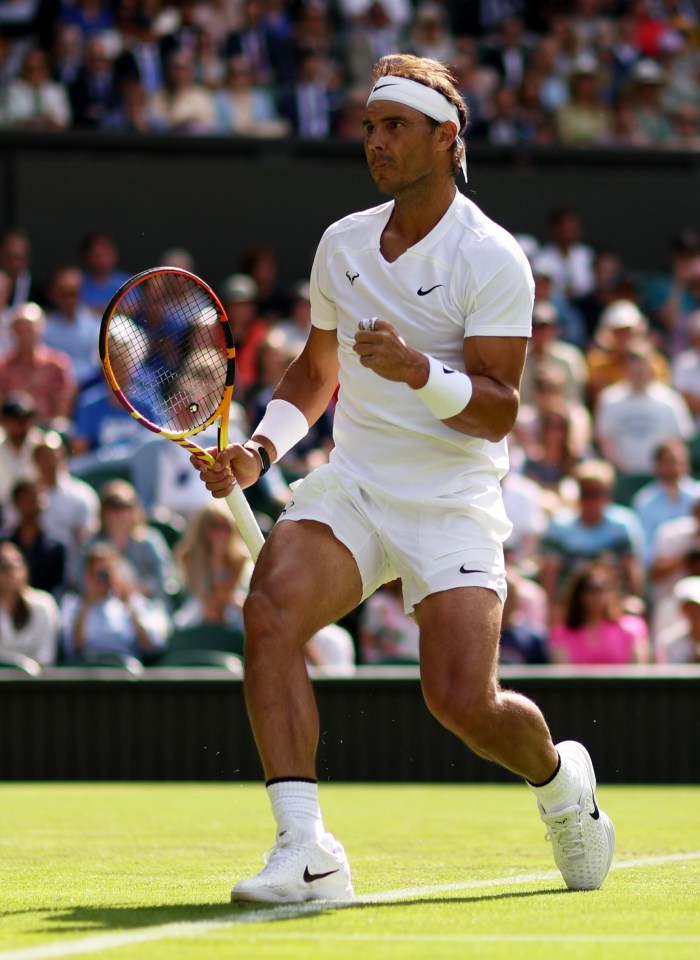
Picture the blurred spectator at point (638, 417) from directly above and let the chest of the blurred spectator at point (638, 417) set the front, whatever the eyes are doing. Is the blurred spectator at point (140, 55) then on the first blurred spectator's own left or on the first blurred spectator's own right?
on the first blurred spectator's own right

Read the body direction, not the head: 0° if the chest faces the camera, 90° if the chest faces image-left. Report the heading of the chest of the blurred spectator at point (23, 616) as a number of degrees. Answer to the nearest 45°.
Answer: approximately 0°

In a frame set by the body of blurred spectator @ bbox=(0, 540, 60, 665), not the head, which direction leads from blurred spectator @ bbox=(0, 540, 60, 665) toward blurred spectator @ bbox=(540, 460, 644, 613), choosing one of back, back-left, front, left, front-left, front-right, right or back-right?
left

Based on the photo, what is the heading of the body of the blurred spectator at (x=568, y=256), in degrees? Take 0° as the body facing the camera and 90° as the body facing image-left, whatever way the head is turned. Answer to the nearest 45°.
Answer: approximately 0°

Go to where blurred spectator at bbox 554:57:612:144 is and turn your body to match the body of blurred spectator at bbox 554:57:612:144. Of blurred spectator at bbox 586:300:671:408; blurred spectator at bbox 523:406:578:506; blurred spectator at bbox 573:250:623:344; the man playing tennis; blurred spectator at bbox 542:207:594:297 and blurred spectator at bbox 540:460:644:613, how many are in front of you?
6

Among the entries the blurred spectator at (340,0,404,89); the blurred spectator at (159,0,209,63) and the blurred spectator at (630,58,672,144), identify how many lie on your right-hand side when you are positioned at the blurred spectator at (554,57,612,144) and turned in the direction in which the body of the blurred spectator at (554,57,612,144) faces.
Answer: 2

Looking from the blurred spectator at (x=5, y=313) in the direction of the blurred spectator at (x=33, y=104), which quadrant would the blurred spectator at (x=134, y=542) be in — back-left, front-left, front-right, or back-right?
back-right

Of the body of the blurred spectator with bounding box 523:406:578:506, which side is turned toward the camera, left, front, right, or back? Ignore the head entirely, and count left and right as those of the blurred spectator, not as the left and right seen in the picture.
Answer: front
